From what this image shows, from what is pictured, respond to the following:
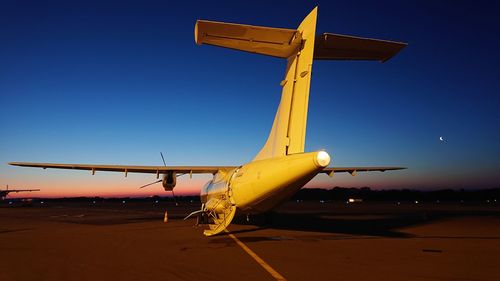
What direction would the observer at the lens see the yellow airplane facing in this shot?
facing away from the viewer and to the left of the viewer
